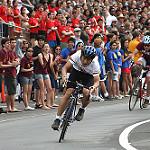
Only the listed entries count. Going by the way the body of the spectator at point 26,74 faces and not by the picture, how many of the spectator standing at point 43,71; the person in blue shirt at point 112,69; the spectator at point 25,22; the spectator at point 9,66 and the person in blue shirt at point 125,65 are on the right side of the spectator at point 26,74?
1

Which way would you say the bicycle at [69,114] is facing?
toward the camera

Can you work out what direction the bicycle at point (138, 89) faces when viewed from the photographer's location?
facing the viewer and to the left of the viewer

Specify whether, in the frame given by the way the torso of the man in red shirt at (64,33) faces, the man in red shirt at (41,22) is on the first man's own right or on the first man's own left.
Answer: on the first man's own right

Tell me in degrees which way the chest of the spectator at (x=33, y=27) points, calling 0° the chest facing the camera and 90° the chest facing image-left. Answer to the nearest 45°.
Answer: approximately 315°

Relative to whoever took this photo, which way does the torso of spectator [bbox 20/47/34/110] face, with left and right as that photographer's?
facing the viewer and to the right of the viewer

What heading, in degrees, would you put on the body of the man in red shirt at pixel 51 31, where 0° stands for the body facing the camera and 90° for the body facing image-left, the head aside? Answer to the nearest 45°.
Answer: approximately 315°

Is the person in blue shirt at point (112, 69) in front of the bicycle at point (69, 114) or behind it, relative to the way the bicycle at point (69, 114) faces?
behind
